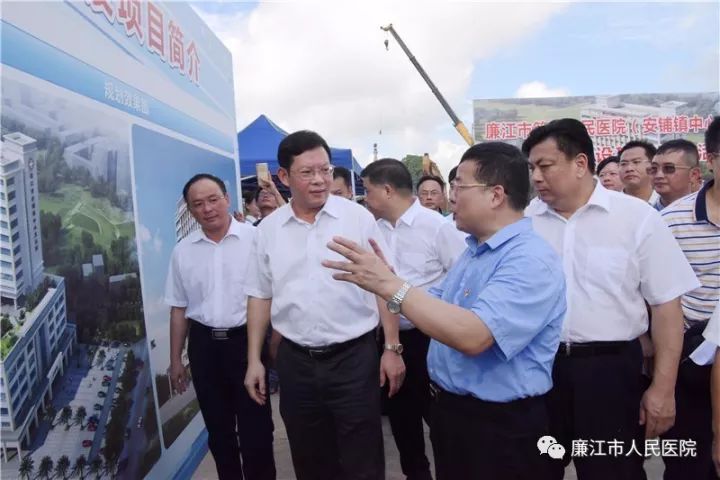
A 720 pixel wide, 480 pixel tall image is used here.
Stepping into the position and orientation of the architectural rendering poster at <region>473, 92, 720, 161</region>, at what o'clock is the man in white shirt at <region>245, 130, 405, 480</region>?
The man in white shirt is roughly at 12 o'clock from the architectural rendering poster.

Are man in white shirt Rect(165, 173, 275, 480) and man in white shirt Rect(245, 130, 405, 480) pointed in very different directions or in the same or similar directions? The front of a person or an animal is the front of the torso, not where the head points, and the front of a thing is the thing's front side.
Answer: same or similar directions

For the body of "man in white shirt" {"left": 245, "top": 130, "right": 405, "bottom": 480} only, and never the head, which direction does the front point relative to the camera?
toward the camera

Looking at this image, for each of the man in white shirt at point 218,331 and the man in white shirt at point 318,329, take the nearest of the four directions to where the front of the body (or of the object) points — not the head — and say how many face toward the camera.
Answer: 2

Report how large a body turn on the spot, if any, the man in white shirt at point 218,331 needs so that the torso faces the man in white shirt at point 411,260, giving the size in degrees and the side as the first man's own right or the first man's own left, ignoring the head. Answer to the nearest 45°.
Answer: approximately 90° to the first man's own left

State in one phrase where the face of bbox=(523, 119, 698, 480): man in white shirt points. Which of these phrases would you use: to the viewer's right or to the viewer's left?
to the viewer's left

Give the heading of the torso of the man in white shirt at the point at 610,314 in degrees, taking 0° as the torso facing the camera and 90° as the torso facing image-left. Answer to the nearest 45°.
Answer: approximately 45°

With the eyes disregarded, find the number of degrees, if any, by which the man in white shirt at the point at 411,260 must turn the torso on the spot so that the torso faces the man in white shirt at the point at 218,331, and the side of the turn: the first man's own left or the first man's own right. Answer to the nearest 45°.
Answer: approximately 45° to the first man's own right

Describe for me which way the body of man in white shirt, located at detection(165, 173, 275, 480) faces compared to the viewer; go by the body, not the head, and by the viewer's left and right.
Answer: facing the viewer

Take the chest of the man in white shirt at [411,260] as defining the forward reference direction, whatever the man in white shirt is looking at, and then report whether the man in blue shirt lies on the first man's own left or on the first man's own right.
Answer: on the first man's own left

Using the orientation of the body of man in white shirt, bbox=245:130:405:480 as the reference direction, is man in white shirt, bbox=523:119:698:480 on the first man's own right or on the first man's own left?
on the first man's own left

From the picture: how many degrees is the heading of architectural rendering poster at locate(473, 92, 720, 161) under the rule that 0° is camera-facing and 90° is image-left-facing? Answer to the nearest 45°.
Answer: approximately 0°

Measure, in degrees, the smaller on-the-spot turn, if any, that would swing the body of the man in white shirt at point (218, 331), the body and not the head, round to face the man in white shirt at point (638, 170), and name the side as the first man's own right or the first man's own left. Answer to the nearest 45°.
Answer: approximately 90° to the first man's own left

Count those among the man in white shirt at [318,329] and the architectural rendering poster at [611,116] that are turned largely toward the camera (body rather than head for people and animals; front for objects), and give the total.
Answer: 2

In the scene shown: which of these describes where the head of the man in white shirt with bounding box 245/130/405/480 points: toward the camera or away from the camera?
toward the camera

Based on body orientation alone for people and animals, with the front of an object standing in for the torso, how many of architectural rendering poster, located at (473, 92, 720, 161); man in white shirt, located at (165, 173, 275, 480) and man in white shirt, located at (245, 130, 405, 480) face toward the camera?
3
